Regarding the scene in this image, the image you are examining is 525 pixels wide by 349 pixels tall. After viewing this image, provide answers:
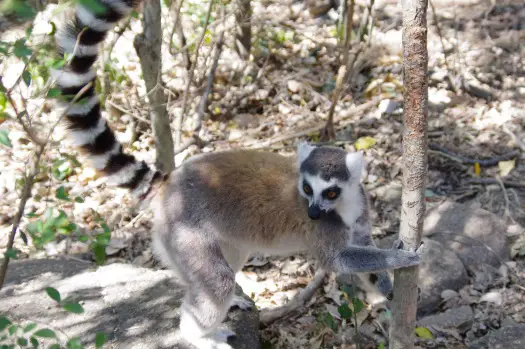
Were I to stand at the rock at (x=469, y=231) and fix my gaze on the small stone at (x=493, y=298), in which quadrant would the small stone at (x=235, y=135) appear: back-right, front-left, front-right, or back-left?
back-right

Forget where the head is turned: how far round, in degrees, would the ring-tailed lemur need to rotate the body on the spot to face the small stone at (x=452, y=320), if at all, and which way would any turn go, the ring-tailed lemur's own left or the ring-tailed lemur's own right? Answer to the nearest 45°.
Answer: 0° — it already faces it

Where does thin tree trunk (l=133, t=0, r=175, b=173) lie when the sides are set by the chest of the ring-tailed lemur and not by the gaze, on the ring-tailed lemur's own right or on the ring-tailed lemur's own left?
on the ring-tailed lemur's own left

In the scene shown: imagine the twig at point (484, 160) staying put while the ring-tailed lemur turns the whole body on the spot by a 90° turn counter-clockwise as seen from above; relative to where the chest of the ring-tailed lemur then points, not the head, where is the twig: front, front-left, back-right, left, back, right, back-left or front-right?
front-right

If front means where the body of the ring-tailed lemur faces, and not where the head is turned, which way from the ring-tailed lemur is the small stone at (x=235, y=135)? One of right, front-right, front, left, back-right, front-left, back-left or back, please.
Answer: left

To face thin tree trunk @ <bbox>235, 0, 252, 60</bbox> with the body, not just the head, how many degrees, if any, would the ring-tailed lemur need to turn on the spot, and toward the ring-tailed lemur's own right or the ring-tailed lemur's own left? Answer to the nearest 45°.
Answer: approximately 90° to the ring-tailed lemur's own left

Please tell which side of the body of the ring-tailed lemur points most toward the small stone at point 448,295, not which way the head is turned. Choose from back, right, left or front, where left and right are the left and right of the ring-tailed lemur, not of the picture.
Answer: front

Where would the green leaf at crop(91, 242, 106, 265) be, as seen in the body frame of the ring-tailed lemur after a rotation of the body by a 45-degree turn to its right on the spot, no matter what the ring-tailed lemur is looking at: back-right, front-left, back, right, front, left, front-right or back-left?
back

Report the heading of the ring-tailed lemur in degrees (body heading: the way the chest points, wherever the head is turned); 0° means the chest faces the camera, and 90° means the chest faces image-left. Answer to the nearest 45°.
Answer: approximately 270°

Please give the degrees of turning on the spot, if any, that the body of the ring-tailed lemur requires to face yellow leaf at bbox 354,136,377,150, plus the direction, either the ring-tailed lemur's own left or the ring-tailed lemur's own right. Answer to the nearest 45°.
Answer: approximately 45° to the ring-tailed lemur's own left

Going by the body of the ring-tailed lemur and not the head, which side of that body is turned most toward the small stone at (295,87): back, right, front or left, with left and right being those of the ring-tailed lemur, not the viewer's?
left

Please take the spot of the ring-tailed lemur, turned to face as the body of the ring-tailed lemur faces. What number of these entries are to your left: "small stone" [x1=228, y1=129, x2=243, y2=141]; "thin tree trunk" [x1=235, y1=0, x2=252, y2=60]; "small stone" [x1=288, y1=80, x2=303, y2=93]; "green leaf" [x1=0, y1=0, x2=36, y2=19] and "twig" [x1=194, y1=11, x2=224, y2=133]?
4

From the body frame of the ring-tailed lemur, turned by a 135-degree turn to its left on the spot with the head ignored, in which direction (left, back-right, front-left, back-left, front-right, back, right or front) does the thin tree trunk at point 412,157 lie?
back

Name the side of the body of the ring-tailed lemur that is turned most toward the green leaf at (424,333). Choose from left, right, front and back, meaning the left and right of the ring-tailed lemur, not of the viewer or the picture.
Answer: front
